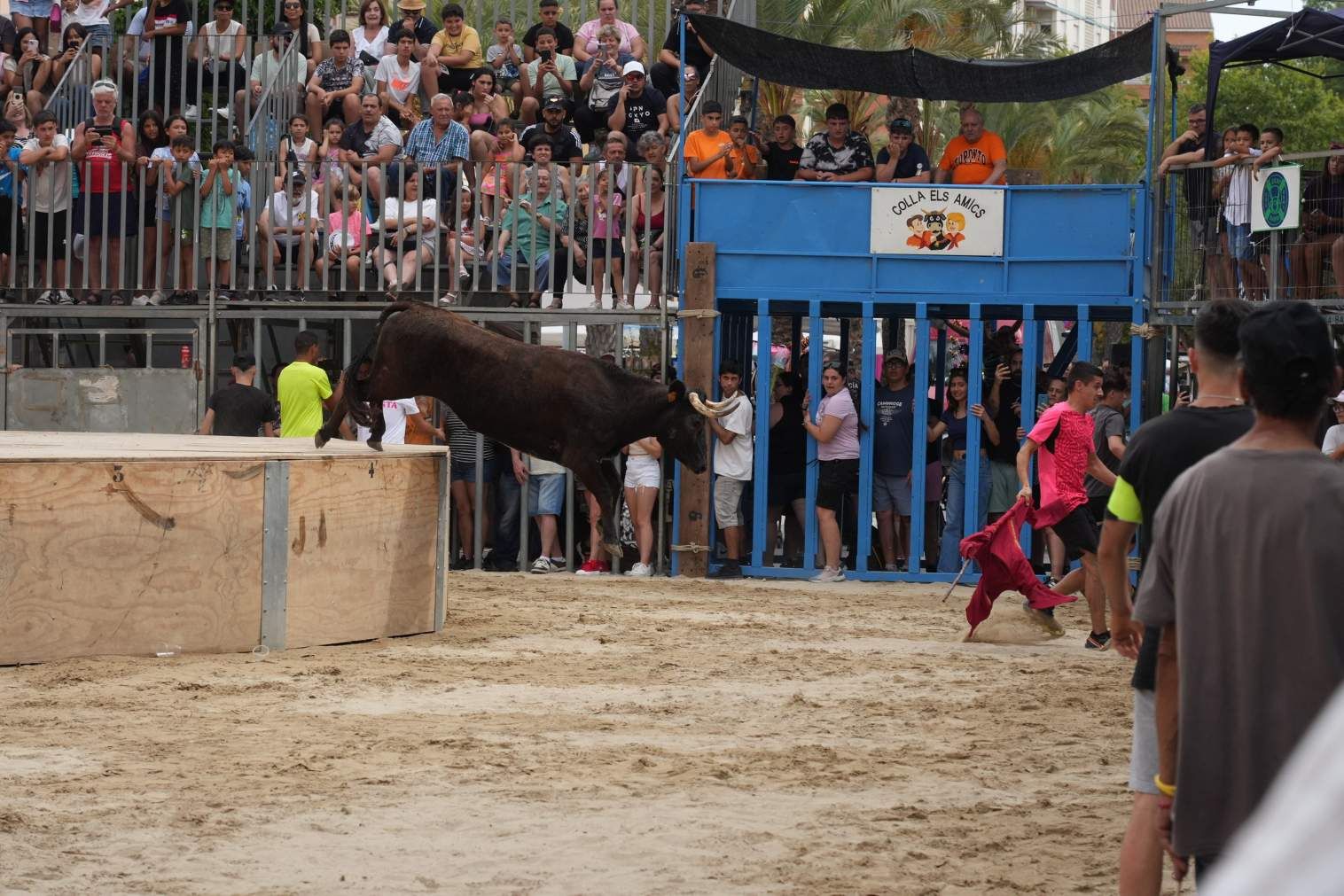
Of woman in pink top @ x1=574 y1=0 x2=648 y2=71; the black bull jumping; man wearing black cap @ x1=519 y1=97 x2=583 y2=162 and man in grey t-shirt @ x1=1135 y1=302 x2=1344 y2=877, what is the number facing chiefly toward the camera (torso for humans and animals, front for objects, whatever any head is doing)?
2

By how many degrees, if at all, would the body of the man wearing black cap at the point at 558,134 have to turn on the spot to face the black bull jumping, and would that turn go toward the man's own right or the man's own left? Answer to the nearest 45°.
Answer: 0° — they already face it

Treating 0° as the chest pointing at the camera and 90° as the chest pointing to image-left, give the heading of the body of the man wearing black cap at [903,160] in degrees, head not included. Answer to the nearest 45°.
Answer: approximately 0°

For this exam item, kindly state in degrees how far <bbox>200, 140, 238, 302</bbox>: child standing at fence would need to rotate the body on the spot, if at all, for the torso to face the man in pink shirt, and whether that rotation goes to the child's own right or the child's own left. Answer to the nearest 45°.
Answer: approximately 45° to the child's own left

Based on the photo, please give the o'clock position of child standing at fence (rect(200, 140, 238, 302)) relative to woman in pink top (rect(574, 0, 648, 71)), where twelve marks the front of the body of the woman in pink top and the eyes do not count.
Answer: The child standing at fence is roughly at 2 o'clock from the woman in pink top.

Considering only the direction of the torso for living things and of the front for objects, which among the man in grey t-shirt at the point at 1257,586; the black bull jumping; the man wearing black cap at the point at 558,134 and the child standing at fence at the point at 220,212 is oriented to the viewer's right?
the black bull jumping

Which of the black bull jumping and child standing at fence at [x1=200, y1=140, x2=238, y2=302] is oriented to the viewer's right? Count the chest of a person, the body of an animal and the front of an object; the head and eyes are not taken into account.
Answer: the black bull jumping

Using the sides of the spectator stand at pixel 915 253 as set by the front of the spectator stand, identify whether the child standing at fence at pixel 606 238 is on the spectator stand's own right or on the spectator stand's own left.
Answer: on the spectator stand's own right
